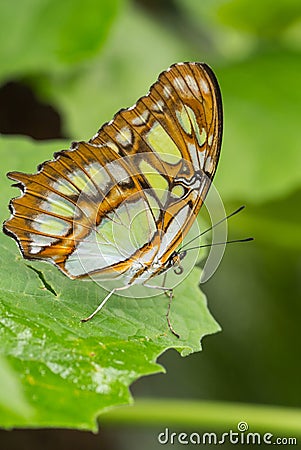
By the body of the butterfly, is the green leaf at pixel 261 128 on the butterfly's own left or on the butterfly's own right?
on the butterfly's own left

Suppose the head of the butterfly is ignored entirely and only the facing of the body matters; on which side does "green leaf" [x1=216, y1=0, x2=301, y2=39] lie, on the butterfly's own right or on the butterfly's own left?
on the butterfly's own left

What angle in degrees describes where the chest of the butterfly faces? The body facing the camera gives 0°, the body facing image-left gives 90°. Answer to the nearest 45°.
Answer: approximately 270°

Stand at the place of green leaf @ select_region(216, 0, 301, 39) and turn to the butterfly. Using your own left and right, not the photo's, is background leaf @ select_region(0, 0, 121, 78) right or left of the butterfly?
right

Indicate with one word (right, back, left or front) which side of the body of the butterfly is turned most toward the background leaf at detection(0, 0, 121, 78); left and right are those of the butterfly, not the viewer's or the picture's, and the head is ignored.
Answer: left
